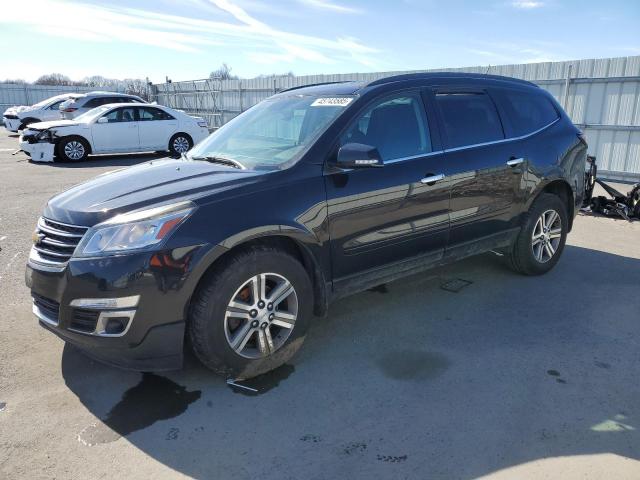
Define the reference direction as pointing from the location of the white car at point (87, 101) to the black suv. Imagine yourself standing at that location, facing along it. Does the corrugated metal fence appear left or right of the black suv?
left

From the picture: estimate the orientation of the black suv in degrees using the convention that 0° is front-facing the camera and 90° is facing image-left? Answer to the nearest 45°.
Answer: approximately 45°

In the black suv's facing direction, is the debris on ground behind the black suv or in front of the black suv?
behind

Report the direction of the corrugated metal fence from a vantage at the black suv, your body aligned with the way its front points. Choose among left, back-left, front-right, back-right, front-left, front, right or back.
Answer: back

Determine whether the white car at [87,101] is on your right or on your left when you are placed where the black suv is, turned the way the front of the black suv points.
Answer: on your right
